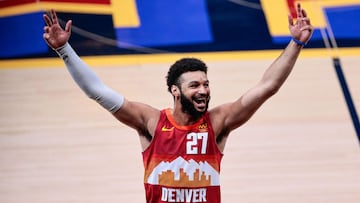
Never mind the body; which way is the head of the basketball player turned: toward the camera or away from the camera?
toward the camera

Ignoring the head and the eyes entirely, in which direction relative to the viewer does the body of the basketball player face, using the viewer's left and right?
facing the viewer
